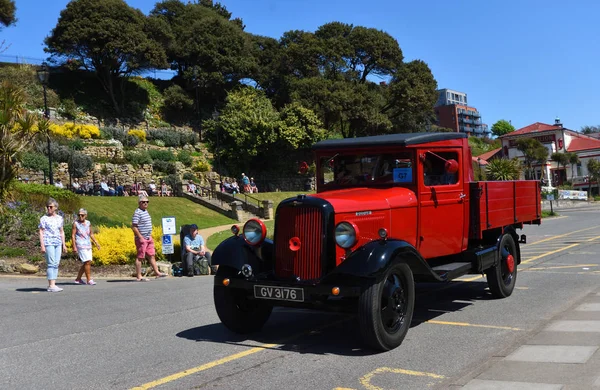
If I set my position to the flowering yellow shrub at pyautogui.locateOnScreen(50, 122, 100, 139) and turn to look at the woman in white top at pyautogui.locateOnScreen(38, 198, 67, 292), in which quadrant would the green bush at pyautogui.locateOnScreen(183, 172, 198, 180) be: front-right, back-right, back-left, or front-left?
front-left

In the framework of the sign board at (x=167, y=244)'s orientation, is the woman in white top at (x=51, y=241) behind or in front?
in front

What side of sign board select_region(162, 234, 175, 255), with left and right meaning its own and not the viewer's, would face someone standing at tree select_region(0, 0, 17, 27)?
back

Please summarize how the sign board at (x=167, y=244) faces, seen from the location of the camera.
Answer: facing the viewer

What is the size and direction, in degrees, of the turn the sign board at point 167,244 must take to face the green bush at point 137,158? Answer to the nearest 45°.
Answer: approximately 180°

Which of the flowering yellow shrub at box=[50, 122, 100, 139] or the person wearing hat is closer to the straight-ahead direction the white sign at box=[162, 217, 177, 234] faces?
the person wearing hat

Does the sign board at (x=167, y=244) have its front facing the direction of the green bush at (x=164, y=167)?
no

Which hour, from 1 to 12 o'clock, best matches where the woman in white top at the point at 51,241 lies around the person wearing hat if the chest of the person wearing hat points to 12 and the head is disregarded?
The woman in white top is roughly at 3 o'clock from the person wearing hat.

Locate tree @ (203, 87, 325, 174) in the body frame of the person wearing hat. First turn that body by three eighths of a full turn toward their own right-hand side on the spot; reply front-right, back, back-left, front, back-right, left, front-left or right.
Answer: right

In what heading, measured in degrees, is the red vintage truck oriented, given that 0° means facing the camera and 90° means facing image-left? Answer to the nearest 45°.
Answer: approximately 45°

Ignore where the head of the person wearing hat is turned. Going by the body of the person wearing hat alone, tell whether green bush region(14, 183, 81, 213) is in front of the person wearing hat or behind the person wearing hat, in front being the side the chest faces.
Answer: behind

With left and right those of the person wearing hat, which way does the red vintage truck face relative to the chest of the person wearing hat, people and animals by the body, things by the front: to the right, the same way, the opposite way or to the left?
to the right

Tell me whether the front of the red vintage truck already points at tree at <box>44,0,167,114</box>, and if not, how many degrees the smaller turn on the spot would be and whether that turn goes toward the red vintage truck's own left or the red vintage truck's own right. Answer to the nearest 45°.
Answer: approximately 90° to the red vintage truck's own right

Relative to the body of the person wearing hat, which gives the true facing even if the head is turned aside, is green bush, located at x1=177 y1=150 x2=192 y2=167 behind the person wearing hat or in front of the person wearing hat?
behind

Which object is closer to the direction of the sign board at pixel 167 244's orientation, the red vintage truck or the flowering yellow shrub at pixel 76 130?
the red vintage truck

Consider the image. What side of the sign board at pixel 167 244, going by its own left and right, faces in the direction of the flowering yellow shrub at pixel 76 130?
back
